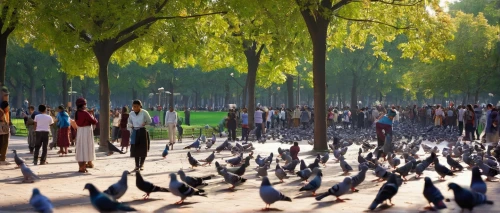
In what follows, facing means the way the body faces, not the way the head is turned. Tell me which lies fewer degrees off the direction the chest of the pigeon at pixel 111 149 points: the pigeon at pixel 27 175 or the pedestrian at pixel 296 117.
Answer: the pigeon

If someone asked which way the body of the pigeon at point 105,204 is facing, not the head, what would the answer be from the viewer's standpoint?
to the viewer's left

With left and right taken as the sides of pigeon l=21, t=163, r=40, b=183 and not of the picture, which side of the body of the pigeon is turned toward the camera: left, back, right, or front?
left

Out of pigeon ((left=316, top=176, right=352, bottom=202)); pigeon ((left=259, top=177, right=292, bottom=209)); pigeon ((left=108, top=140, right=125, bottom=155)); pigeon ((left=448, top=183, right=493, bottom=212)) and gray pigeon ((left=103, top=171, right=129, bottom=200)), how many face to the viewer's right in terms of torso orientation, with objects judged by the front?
2

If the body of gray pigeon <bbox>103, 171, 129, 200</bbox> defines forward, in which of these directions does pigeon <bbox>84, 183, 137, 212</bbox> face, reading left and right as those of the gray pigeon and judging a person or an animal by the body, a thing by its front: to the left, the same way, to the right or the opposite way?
the opposite way

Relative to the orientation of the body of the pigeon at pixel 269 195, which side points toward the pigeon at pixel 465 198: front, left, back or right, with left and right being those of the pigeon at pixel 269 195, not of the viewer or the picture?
back

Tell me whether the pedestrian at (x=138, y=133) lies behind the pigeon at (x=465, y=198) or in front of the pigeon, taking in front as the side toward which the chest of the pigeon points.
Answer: in front

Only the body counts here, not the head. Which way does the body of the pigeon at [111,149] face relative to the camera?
to the viewer's left
